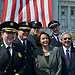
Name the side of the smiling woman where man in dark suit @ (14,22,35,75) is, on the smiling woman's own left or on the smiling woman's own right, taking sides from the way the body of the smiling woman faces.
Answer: on the smiling woman's own right

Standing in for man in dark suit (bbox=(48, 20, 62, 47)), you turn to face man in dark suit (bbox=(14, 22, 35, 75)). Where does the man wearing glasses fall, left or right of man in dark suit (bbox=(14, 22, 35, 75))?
left

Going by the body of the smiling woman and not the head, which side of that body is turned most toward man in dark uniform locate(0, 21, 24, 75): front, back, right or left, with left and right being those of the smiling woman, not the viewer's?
right

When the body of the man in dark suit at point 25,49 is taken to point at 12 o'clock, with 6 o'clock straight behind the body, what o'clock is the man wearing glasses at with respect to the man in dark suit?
The man wearing glasses is roughly at 9 o'clock from the man in dark suit.

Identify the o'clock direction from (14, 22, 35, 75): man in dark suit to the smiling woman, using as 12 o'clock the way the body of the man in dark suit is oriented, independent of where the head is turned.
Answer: The smiling woman is roughly at 10 o'clock from the man in dark suit.

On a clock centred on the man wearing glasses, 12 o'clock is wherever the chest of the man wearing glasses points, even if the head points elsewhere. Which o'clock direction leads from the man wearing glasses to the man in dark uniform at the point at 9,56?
The man in dark uniform is roughly at 2 o'clock from the man wearing glasses.

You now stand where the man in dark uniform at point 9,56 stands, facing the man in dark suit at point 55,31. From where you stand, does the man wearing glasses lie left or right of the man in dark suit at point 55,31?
right

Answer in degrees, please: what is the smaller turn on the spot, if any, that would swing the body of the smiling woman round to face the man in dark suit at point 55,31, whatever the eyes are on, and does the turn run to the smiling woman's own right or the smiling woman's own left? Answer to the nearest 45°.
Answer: approximately 180°
